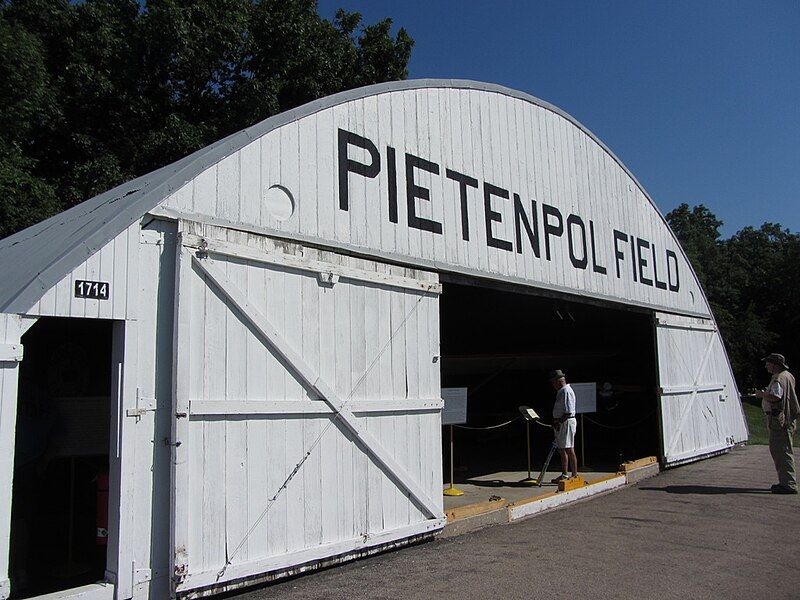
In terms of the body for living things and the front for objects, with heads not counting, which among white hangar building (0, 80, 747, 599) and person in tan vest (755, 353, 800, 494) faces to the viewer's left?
the person in tan vest

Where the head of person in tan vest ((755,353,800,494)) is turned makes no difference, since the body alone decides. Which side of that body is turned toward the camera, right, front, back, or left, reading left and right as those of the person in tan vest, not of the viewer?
left

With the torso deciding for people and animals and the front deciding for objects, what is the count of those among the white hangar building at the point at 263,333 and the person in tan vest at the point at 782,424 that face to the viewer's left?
1

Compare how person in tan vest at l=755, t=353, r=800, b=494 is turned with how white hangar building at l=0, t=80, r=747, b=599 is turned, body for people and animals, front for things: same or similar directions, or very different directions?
very different directions

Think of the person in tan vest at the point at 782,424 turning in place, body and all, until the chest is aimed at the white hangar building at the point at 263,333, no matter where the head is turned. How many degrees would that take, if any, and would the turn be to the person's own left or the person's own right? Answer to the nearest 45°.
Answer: approximately 45° to the person's own left

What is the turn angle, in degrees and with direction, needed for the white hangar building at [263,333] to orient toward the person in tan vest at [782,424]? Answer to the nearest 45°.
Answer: approximately 90° to its left

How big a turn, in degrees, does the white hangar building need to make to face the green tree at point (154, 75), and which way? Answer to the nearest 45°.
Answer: approximately 135° to its left

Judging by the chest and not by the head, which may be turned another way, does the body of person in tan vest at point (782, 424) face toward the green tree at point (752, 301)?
no

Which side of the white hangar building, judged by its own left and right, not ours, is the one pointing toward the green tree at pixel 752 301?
left

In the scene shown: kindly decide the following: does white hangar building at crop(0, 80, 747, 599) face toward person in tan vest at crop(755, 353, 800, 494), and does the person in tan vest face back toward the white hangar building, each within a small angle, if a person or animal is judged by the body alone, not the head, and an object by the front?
no

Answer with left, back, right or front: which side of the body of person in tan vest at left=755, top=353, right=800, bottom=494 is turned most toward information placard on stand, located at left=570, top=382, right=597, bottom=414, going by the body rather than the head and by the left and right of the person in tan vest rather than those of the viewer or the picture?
front

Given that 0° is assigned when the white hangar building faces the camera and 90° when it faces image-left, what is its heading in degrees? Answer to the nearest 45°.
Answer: approximately 315°
